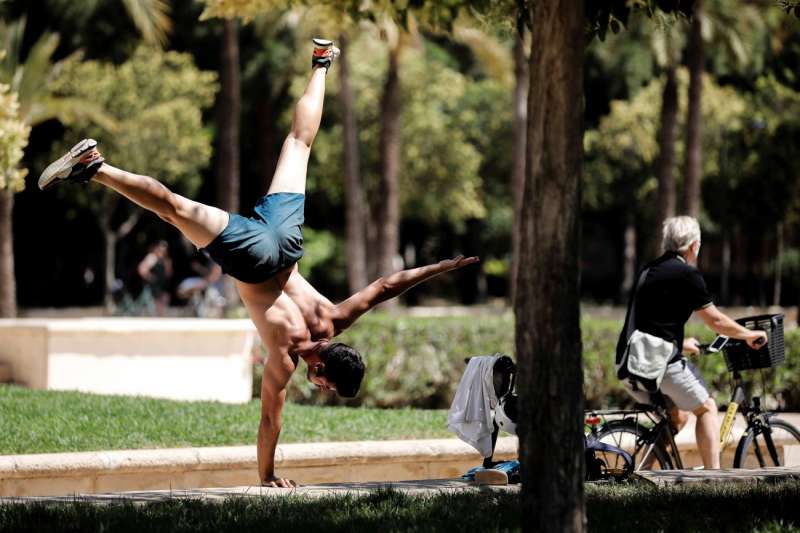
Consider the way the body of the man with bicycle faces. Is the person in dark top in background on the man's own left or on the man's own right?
on the man's own left

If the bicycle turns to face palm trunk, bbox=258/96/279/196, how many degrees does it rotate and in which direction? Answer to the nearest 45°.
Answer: approximately 135° to its left

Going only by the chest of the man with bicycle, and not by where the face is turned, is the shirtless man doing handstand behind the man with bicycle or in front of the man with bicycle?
behind

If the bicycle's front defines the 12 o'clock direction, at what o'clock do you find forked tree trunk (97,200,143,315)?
The forked tree trunk is roughly at 8 o'clock from the bicycle.

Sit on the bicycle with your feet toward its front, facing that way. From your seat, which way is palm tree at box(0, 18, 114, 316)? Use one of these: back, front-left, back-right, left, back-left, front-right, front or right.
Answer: back-left

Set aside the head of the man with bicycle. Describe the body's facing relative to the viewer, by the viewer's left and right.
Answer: facing away from the viewer and to the right of the viewer

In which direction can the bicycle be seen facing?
to the viewer's right

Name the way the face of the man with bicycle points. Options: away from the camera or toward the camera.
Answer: away from the camera

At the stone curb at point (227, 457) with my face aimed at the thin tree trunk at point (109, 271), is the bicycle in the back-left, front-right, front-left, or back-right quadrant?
back-right

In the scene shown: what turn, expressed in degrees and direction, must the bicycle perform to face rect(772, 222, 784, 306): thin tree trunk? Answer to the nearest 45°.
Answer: approximately 90° to its left

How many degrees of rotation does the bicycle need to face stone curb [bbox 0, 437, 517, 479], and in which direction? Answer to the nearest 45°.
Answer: approximately 180°
